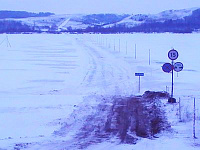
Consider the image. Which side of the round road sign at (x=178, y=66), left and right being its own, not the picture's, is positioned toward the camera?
front
